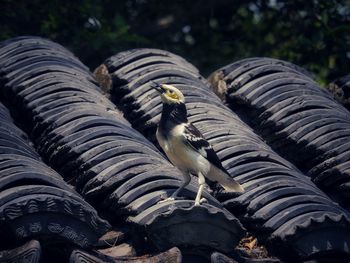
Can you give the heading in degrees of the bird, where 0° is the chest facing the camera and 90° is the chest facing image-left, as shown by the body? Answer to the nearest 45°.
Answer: approximately 90°
